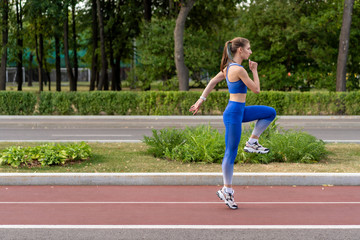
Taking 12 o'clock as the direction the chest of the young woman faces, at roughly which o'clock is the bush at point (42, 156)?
The bush is roughly at 7 o'clock from the young woman.

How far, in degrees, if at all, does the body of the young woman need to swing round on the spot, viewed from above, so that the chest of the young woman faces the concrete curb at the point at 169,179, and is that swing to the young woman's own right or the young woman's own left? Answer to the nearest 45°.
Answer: approximately 135° to the young woman's own left

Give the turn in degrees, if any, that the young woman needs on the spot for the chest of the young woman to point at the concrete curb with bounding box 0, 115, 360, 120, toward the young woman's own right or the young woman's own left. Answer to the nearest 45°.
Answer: approximately 90° to the young woman's own left

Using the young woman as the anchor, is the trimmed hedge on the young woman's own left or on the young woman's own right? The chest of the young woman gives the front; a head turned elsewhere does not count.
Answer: on the young woman's own left

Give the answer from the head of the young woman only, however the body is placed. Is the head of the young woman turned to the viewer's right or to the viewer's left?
to the viewer's right

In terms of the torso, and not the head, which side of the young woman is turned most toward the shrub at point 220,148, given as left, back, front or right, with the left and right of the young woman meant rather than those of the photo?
left

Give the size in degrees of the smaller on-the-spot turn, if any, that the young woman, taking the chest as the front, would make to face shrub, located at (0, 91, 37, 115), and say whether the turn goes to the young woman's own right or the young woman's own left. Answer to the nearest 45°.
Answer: approximately 135° to the young woman's own left

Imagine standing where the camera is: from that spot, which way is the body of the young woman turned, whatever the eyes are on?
to the viewer's right
